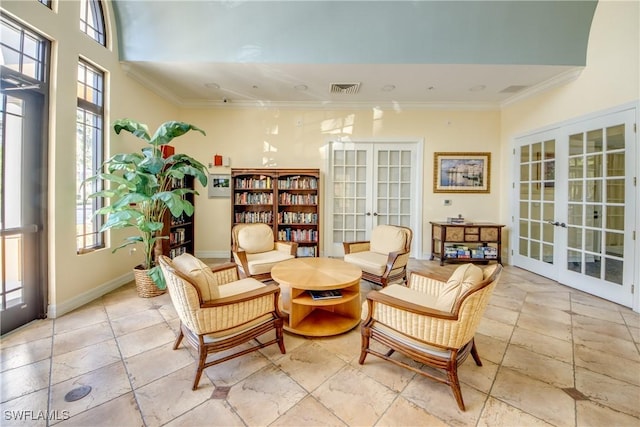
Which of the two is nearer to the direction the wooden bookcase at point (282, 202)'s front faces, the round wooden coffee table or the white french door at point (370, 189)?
the round wooden coffee table

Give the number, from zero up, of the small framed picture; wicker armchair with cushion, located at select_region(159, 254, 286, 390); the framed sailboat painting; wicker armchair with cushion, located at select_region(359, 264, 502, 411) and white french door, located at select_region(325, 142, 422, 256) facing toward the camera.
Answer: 3

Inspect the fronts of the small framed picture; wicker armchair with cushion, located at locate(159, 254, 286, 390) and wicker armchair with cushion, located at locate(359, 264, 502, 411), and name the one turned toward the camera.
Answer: the small framed picture

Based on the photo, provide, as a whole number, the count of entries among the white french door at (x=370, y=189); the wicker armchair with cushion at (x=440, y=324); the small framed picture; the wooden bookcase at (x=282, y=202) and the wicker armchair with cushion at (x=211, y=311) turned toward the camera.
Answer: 3

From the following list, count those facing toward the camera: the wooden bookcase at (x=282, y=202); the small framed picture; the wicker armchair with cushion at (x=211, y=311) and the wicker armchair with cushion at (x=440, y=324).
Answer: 2

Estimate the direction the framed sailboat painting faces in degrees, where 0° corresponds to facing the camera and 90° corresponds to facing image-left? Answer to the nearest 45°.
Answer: approximately 0°

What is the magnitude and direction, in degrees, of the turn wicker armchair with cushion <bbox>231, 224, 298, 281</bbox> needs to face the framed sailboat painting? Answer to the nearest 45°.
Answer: approximately 45° to its left

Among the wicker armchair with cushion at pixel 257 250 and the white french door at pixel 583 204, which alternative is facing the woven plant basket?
the white french door

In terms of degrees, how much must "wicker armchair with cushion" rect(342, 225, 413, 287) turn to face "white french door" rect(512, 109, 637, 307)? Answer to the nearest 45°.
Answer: approximately 135° to its left

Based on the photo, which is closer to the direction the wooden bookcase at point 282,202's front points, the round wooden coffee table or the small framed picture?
the round wooden coffee table

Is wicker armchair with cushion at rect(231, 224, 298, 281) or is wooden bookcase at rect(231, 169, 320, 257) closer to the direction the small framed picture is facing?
the wicker armchair with cushion

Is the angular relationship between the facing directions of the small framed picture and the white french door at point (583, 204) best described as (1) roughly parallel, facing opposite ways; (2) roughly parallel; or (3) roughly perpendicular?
roughly perpendicular

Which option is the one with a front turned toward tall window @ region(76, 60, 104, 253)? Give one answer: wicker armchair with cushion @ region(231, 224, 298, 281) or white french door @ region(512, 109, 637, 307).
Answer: the white french door
